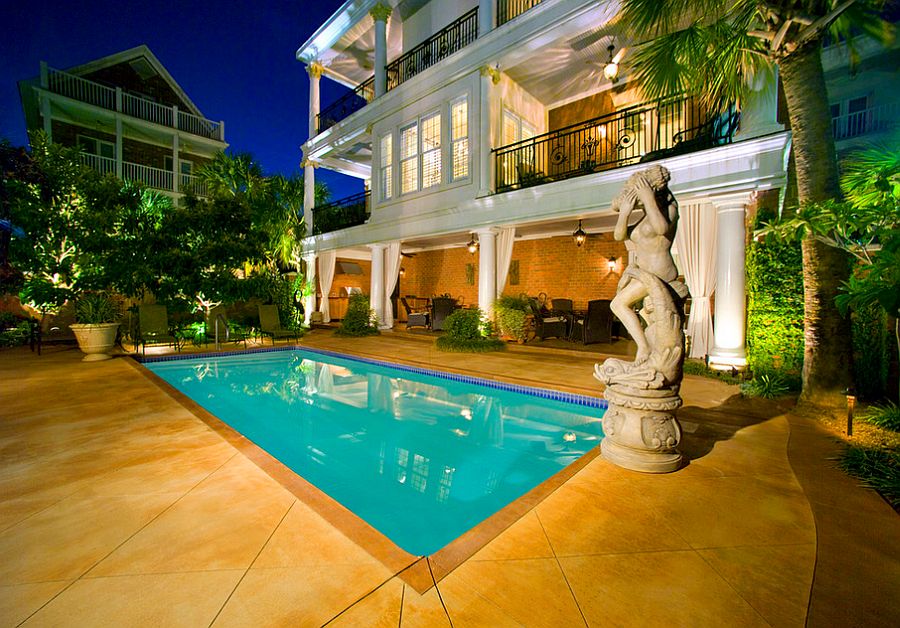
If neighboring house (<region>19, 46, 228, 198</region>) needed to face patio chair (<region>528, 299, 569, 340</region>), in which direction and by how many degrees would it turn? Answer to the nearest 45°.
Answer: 0° — it already faces it

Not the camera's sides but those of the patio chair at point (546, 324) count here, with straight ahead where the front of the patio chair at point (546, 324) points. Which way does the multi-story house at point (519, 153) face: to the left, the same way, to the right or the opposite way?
to the right

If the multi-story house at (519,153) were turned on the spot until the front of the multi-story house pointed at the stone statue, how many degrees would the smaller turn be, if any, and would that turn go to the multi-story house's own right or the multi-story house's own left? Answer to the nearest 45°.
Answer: approximately 45° to the multi-story house's own left

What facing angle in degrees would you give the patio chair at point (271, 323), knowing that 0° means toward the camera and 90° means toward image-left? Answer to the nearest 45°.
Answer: approximately 315°

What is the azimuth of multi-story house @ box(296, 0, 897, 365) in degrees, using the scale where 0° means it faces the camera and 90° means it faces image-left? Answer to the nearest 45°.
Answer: approximately 45°

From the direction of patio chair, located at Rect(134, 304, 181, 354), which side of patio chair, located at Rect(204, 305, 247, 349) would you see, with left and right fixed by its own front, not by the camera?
right
